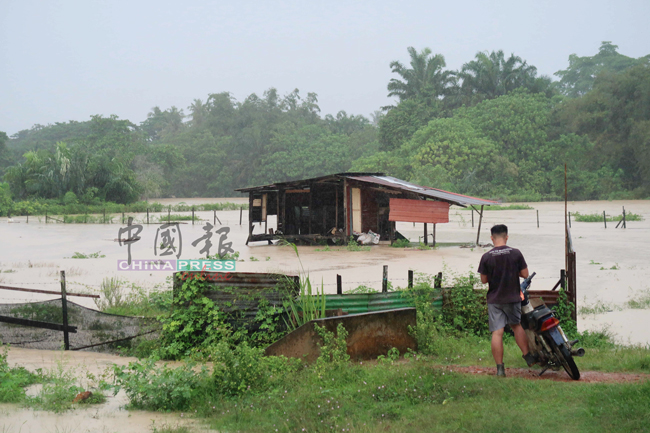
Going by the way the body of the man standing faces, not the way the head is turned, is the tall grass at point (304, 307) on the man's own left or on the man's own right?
on the man's own left

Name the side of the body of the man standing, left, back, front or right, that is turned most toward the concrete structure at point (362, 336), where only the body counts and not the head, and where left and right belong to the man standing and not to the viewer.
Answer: left

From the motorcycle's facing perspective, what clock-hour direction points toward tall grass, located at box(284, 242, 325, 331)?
The tall grass is roughly at 11 o'clock from the motorcycle.

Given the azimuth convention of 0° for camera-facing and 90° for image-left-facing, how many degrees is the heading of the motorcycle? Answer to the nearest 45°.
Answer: approximately 135°

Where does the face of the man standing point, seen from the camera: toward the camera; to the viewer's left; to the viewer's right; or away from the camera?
away from the camera

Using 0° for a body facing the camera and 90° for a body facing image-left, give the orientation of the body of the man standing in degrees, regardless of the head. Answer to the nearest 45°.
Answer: approximately 180°

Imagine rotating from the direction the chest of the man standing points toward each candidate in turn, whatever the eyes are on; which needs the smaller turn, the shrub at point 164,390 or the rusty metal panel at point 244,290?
the rusty metal panel

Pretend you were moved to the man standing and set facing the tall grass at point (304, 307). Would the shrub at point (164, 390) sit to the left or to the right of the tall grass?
left

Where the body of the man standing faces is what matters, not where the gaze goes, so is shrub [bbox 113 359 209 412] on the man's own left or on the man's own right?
on the man's own left

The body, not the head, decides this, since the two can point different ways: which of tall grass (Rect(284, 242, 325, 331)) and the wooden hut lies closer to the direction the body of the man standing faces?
the wooden hut
